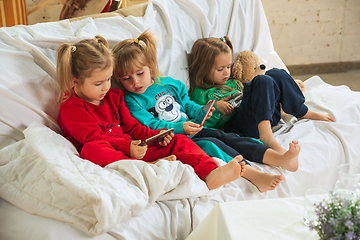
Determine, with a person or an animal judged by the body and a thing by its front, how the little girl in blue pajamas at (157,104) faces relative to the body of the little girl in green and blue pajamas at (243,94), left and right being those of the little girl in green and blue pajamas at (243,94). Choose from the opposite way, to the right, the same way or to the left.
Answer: the same way

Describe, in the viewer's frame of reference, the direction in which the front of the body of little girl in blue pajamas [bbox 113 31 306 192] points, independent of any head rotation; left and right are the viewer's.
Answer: facing the viewer and to the right of the viewer

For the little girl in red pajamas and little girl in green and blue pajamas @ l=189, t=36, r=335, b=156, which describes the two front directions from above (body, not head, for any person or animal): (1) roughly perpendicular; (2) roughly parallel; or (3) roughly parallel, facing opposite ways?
roughly parallel

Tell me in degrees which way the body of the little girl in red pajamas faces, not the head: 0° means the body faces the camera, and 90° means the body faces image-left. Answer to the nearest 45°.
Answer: approximately 315°

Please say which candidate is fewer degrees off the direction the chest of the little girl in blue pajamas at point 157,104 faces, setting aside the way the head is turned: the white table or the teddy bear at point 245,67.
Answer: the white table

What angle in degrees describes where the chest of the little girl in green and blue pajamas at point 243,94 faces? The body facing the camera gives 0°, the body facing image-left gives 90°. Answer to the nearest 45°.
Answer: approximately 315°

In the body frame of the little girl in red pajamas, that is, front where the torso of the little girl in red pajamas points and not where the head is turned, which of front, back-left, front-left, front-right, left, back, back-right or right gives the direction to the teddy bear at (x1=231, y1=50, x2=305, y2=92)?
left

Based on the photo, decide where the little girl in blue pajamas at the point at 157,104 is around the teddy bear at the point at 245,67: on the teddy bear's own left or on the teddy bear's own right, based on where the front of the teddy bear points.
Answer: on the teddy bear's own right

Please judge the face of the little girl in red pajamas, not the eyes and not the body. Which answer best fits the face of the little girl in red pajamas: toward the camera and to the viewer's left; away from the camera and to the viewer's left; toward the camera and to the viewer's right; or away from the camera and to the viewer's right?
toward the camera and to the viewer's right

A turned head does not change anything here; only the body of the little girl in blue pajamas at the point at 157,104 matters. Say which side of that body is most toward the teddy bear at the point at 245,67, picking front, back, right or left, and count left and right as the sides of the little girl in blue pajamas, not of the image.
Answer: left

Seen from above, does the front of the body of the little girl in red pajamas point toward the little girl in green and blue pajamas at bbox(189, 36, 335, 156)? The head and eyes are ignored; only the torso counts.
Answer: no

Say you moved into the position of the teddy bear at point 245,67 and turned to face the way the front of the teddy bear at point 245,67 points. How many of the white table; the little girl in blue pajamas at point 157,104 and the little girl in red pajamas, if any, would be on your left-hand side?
0

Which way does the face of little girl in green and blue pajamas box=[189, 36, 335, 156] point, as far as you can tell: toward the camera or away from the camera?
toward the camera
